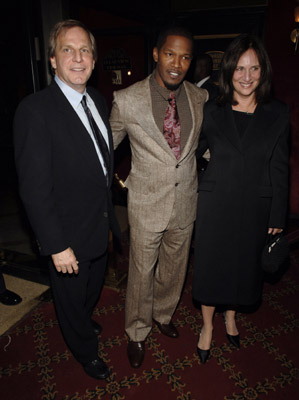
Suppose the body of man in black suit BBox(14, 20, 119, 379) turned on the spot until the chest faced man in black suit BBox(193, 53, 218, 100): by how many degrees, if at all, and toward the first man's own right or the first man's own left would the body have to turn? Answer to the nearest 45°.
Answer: approximately 90° to the first man's own left

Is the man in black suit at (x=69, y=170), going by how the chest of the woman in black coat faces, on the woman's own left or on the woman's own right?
on the woman's own right

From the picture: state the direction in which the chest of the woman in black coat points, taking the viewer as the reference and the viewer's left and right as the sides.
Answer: facing the viewer

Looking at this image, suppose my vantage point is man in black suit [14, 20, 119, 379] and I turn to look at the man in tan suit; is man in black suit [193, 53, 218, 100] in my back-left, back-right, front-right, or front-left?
front-left

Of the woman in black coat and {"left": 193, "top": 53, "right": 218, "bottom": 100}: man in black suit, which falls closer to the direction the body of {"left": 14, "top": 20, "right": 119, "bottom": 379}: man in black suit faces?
the woman in black coat

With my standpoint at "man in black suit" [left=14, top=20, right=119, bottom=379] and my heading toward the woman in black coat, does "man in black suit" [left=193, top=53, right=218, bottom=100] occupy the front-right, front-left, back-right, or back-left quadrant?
front-left

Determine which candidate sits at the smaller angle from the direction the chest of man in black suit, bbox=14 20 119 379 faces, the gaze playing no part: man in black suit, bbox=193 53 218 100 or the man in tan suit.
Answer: the man in tan suit

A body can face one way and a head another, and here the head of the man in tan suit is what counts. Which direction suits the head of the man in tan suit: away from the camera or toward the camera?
toward the camera

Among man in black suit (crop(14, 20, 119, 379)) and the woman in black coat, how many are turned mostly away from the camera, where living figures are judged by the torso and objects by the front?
0

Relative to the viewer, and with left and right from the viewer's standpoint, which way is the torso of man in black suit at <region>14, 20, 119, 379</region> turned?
facing the viewer and to the right of the viewer

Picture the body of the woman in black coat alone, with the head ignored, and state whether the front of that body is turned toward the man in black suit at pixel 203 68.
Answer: no
